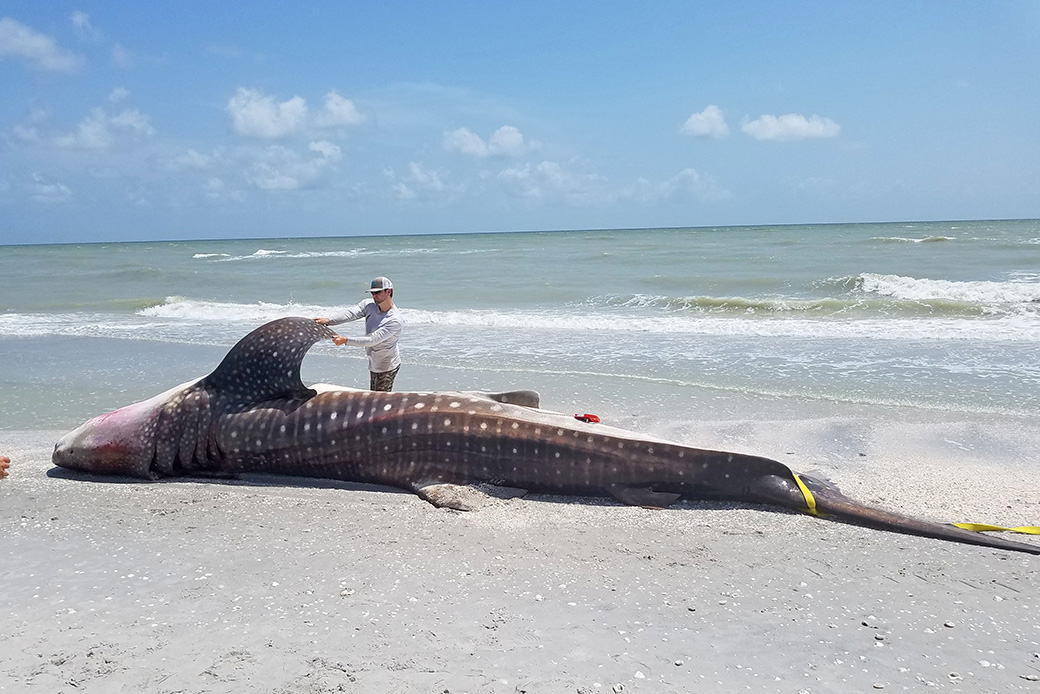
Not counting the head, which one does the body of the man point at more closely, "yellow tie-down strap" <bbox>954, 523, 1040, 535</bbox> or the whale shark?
the whale shark

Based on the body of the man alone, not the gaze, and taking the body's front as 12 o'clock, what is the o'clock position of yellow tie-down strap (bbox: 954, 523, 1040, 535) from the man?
The yellow tie-down strap is roughly at 9 o'clock from the man.

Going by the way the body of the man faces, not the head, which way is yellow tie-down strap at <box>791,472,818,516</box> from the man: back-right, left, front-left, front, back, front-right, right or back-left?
left

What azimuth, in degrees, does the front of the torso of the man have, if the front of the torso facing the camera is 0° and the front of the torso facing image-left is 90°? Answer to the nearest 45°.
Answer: approximately 45°
